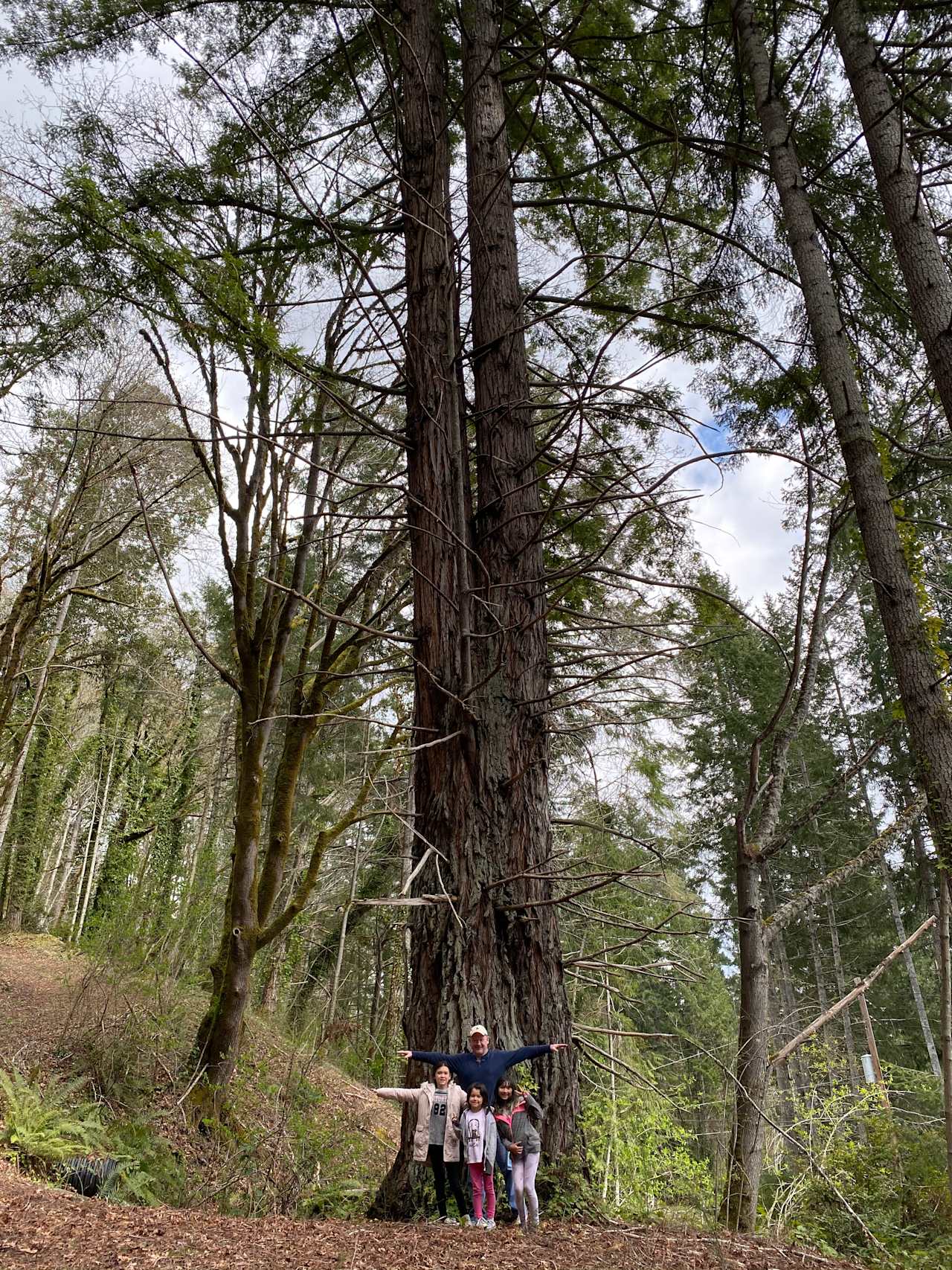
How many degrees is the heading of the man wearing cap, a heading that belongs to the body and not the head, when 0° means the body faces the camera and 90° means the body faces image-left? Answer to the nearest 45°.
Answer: approximately 0°

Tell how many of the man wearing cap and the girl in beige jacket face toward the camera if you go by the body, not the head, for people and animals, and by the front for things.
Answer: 2

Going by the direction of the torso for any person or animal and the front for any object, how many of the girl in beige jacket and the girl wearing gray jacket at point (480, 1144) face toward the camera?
2
